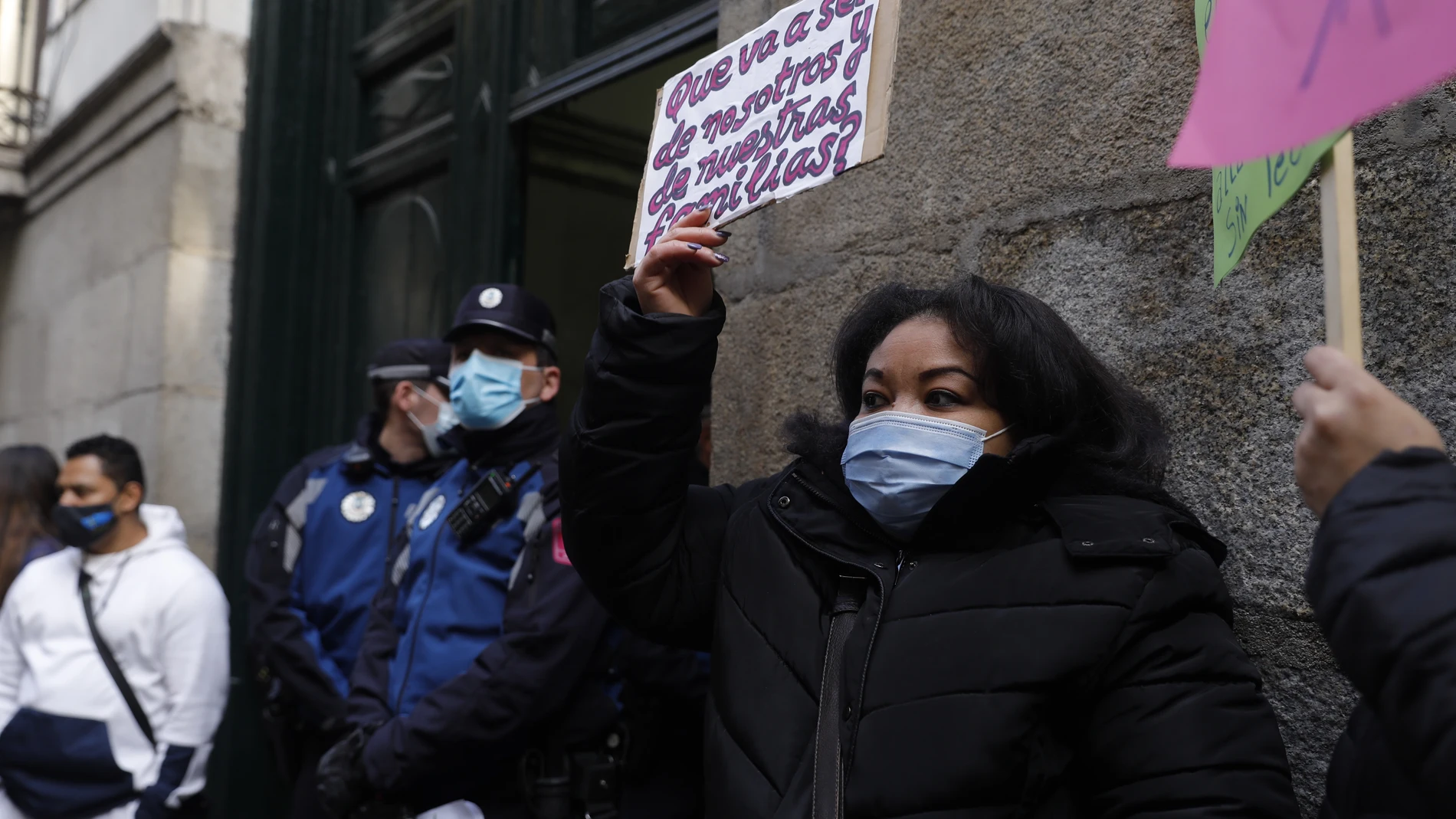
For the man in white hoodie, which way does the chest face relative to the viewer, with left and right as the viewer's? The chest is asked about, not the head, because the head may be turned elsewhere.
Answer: facing the viewer and to the left of the viewer

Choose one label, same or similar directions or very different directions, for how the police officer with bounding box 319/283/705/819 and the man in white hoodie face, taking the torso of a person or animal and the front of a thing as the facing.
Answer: same or similar directions

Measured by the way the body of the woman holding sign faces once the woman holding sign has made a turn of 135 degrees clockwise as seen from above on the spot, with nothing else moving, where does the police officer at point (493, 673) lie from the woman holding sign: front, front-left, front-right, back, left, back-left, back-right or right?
front-left

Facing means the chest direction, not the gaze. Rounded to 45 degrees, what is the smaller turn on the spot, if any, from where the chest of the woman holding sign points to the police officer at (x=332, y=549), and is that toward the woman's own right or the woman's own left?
approximately 90° to the woman's own right

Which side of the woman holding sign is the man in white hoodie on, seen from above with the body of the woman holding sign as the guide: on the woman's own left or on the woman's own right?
on the woman's own right

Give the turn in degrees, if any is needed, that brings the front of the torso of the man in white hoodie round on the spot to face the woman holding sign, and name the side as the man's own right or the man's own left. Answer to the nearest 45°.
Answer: approximately 90° to the man's own left

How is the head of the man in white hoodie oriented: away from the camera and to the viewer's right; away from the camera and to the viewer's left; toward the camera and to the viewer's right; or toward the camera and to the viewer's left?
toward the camera and to the viewer's left

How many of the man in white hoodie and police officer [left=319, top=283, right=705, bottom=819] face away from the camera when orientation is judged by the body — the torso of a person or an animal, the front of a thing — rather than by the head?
0

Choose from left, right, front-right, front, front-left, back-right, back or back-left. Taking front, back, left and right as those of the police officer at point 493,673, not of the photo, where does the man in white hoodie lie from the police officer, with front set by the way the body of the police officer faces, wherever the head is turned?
right

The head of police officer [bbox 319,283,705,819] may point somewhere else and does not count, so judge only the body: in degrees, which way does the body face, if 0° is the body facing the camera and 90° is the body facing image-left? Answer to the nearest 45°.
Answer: approximately 45°

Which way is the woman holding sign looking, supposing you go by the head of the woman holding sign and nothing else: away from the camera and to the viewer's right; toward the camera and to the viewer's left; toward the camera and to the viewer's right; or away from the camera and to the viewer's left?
toward the camera and to the viewer's left
